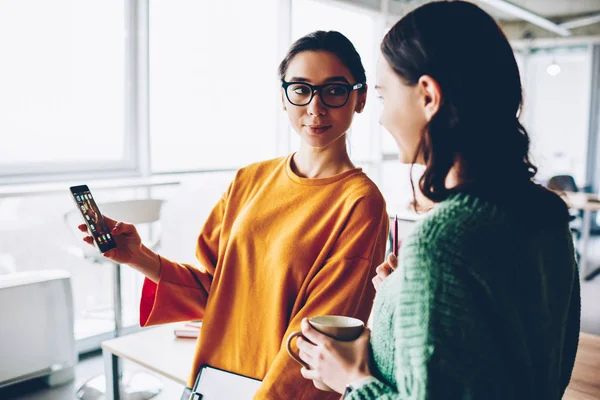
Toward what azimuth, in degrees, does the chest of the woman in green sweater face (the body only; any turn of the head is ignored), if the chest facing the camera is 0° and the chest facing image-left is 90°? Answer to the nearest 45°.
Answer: approximately 135°

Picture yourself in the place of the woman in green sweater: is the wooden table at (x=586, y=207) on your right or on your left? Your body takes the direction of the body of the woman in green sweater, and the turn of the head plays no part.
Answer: on your right

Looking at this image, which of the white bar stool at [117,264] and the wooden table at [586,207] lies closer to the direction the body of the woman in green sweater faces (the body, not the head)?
the white bar stool

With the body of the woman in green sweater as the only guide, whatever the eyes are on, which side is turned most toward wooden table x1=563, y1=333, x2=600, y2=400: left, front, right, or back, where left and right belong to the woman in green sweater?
right

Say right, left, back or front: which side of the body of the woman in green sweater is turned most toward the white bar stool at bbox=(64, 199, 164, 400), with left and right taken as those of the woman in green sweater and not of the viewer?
front

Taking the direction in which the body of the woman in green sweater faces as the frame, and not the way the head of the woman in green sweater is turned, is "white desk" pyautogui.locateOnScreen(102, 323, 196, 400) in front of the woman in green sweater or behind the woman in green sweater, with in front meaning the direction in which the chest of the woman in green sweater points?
in front

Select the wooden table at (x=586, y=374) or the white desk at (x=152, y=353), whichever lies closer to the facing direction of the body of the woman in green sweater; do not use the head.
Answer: the white desk
